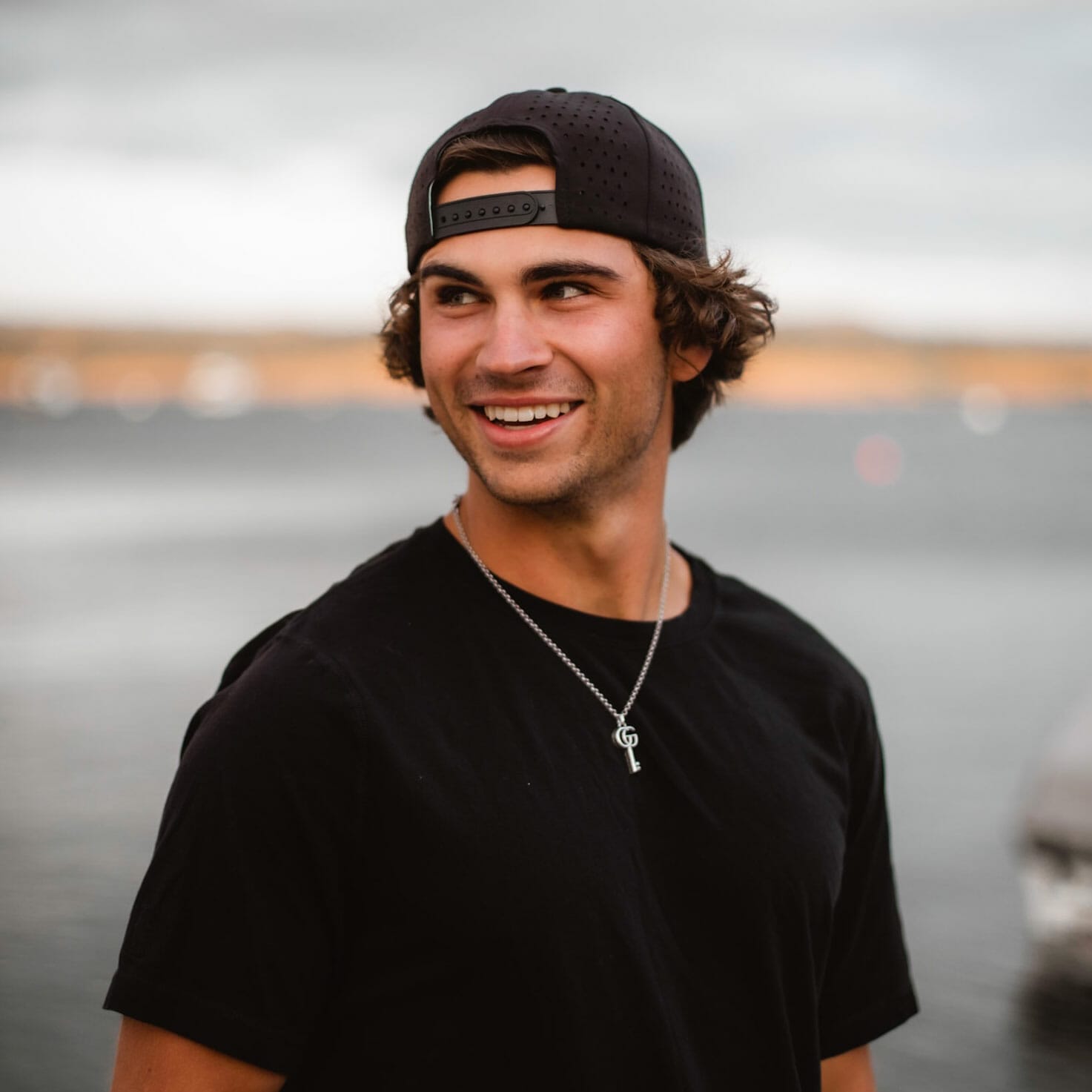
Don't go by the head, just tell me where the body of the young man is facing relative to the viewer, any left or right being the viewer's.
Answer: facing the viewer and to the right of the viewer

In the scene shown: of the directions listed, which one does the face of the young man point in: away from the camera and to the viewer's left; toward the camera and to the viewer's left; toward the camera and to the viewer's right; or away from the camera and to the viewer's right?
toward the camera and to the viewer's left
